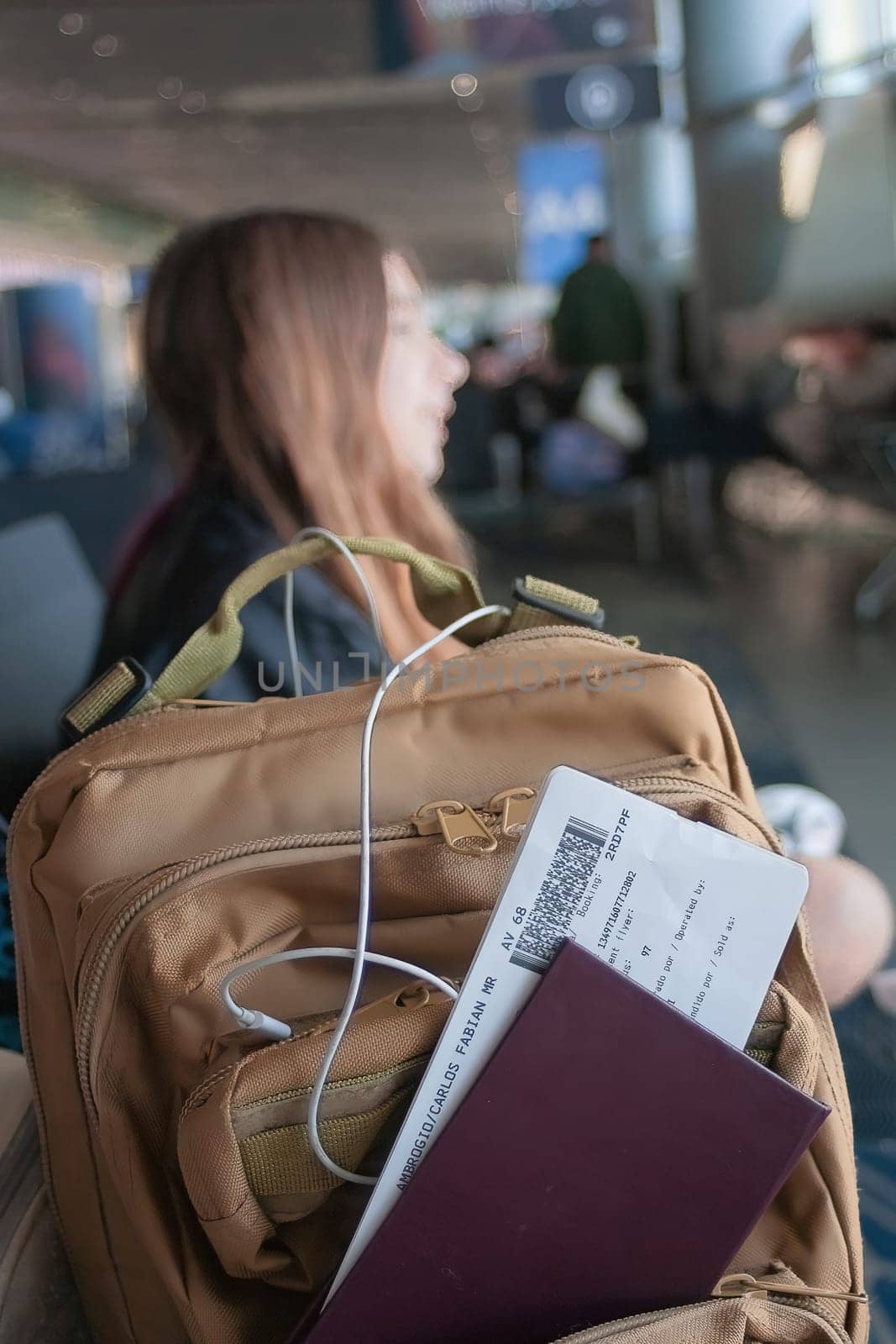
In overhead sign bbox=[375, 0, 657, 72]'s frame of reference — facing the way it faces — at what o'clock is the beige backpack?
The beige backpack is roughly at 12 o'clock from the overhead sign.

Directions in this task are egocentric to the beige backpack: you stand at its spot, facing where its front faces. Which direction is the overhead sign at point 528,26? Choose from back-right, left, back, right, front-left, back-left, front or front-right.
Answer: back

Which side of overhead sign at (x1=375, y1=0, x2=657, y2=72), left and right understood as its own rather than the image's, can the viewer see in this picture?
front

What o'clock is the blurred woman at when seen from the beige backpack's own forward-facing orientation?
The blurred woman is roughly at 6 o'clock from the beige backpack.

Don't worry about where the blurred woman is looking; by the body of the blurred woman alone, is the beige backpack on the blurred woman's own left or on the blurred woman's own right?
on the blurred woman's own right

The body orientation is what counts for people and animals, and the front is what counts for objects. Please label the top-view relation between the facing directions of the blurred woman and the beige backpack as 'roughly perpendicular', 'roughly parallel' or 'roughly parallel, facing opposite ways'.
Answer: roughly perpendicular

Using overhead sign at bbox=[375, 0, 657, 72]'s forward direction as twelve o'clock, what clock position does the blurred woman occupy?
The blurred woman is roughly at 12 o'clock from the overhead sign.

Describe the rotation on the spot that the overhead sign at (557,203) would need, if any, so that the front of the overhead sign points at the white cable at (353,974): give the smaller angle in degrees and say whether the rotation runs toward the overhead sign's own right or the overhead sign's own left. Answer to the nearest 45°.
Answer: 0° — it already faces it

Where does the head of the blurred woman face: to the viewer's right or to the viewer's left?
to the viewer's right

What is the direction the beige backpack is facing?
toward the camera

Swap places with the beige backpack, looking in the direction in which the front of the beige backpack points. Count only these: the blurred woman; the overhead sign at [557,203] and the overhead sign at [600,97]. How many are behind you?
3

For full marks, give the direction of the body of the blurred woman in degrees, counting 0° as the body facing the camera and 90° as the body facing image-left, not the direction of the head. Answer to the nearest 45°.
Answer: approximately 270°
